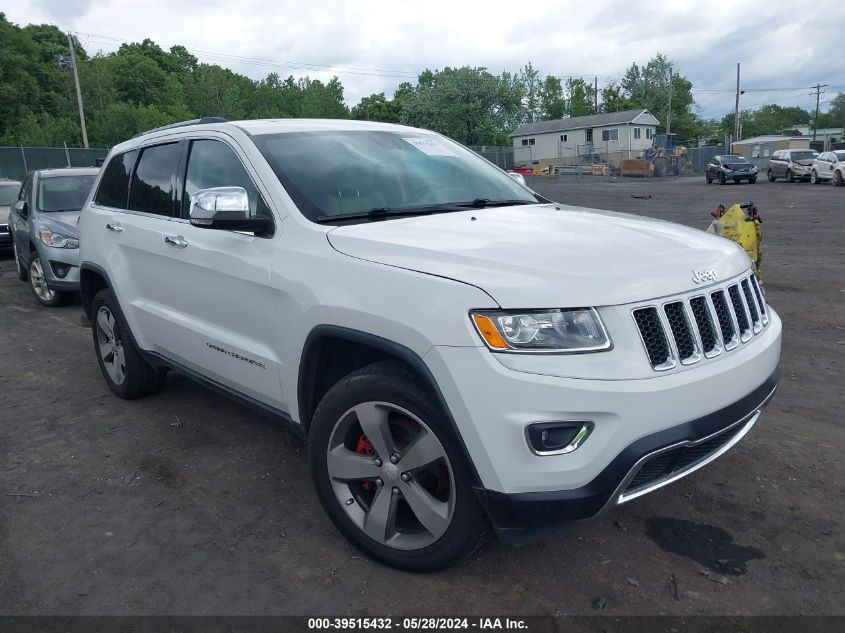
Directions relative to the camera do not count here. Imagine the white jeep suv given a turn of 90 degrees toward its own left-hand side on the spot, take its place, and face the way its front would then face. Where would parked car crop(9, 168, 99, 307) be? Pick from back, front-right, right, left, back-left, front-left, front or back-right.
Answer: left

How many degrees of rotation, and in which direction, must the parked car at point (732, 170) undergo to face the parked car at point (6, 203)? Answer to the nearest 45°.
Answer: approximately 90° to its right

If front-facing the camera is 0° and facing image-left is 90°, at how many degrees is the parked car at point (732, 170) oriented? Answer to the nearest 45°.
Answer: approximately 315°

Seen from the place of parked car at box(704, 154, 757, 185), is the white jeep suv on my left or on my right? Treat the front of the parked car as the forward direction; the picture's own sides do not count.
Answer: on my right

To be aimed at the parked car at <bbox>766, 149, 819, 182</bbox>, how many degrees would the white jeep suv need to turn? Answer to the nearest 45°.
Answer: approximately 90° to its left

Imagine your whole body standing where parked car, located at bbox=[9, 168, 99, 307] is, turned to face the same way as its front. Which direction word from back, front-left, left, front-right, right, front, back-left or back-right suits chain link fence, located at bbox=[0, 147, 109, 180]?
back-left

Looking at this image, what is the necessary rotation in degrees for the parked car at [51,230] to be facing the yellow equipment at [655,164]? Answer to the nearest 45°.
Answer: approximately 90° to its left

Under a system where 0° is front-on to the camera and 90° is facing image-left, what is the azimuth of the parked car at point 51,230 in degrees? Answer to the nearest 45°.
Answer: approximately 315°

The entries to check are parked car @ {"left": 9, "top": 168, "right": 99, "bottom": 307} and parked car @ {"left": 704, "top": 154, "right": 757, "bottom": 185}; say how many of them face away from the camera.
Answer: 0

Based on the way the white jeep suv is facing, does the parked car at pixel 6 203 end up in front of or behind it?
behind

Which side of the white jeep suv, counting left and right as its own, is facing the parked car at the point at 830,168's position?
left
